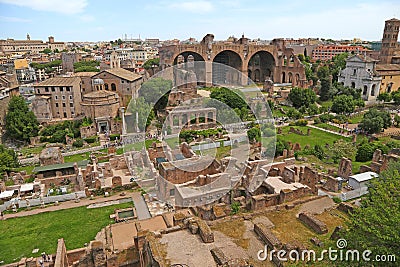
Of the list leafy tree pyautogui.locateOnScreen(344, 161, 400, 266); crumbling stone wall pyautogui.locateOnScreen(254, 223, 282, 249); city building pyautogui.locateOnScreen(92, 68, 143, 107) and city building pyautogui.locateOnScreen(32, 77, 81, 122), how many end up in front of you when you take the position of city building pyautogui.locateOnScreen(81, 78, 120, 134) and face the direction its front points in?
2

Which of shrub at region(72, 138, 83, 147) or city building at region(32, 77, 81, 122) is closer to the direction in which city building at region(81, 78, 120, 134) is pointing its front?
the shrub

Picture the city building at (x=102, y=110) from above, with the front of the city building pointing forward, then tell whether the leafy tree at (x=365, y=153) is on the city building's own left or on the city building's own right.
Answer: on the city building's own left

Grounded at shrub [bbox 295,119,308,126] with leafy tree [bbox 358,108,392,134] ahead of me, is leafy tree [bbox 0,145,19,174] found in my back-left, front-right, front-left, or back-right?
back-right

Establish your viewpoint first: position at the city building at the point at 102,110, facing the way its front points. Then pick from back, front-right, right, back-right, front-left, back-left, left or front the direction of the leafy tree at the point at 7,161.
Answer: front-right

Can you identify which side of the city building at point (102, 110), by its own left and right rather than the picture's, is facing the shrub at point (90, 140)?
front

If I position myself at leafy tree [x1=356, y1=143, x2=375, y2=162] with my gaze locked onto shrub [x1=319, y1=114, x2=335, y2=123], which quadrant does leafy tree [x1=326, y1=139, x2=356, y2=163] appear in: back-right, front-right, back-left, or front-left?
front-left

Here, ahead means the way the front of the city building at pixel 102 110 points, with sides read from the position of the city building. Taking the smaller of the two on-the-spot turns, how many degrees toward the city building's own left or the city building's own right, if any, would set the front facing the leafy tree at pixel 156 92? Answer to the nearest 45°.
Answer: approximately 90° to the city building's own left

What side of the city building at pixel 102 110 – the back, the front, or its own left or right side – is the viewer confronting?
front

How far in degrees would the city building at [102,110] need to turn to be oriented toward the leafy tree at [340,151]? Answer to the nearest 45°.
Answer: approximately 45° to its left

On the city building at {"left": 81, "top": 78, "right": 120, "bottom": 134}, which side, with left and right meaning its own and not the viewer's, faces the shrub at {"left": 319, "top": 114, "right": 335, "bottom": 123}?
left

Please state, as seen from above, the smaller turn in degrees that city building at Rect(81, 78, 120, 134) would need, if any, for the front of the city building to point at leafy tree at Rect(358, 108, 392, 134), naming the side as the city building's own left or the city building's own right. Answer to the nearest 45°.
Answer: approximately 45° to the city building's own left

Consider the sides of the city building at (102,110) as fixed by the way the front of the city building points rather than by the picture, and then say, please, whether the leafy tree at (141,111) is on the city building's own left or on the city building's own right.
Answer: on the city building's own left

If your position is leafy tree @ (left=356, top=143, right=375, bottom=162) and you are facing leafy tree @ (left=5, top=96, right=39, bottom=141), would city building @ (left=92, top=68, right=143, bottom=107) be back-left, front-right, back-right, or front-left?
front-right

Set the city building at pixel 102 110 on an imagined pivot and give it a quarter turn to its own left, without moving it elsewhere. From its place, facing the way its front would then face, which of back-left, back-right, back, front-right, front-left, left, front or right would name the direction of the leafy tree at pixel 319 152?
front-right

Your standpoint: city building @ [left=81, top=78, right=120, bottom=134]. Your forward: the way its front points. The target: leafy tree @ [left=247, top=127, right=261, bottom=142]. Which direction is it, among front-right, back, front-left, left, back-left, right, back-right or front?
front-left

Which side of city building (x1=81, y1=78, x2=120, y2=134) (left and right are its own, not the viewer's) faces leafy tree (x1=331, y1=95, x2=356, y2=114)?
left

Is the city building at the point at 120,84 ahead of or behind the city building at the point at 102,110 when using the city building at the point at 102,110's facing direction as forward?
behind

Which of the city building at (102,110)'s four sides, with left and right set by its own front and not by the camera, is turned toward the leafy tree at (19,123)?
right

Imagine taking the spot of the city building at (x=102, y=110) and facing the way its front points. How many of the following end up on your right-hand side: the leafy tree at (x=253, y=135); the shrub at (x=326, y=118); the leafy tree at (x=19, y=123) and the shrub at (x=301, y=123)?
1

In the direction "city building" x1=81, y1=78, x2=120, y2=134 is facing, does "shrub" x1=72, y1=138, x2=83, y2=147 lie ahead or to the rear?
ahead

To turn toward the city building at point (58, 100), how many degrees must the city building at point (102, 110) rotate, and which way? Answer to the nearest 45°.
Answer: approximately 135° to its right
